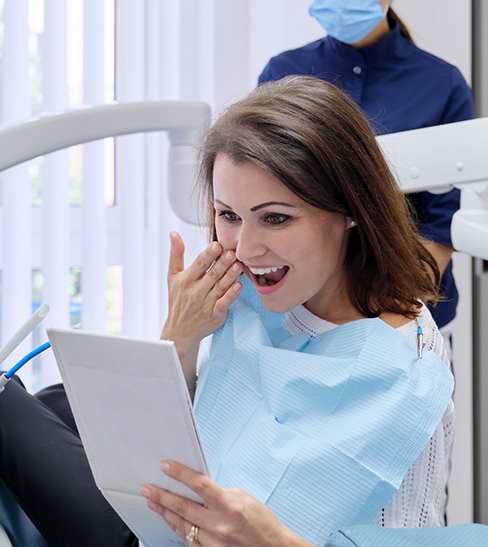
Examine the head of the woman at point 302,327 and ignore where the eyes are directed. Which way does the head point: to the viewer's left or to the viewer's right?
to the viewer's left

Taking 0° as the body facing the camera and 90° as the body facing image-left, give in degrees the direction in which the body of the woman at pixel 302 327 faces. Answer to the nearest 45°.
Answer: approximately 45°

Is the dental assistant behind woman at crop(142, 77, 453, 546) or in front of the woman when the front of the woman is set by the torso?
behind
